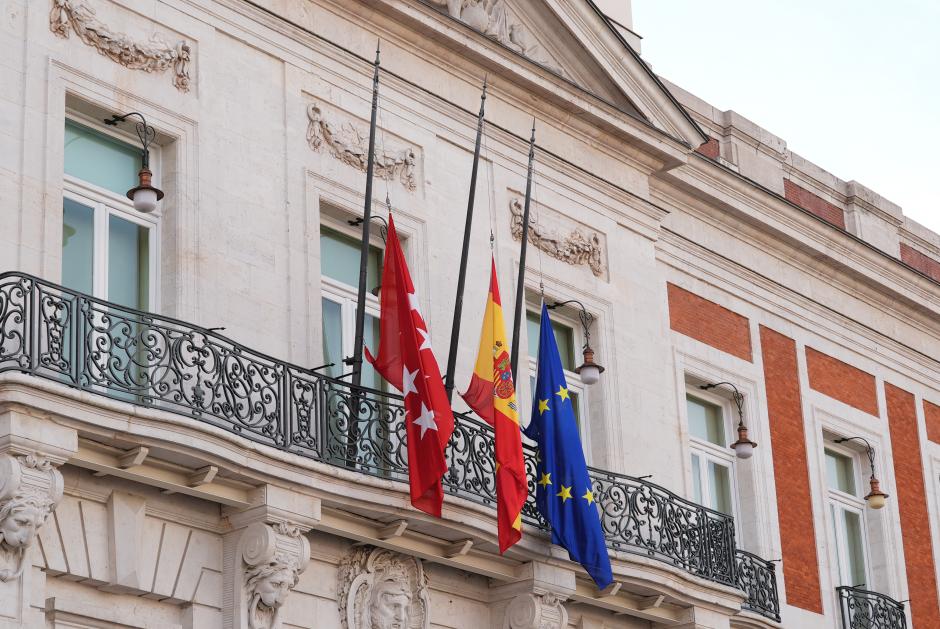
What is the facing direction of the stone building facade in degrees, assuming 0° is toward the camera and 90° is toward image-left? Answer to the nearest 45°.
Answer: approximately 315°

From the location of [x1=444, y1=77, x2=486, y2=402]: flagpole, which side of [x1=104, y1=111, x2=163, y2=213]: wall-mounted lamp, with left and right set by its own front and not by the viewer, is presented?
left

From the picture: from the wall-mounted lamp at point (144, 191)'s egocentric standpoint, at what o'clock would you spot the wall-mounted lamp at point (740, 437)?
the wall-mounted lamp at point (740, 437) is roughly at 9 o'clock from the wall-mounted lamp at point (144, 191).

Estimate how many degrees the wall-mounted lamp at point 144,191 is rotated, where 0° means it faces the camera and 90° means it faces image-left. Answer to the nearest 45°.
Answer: approximately 315°

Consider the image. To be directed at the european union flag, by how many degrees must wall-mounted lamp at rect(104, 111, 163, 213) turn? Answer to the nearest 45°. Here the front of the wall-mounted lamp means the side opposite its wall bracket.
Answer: approximately 90° to its left
